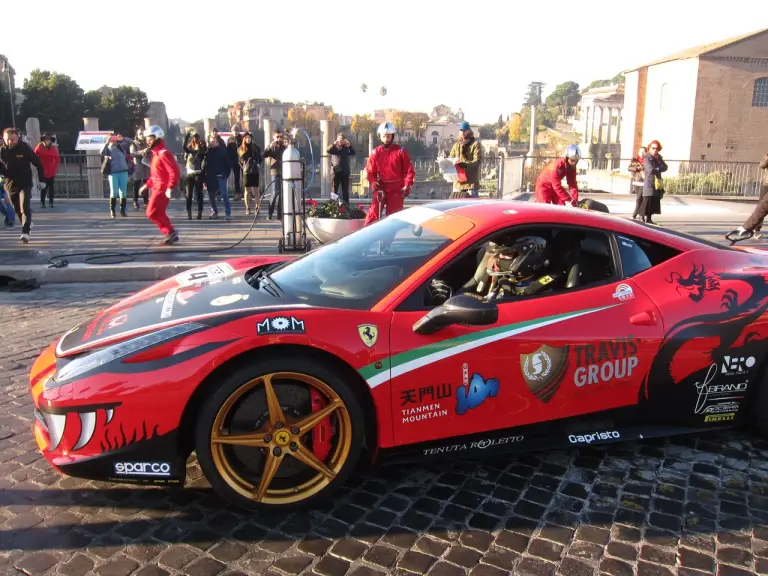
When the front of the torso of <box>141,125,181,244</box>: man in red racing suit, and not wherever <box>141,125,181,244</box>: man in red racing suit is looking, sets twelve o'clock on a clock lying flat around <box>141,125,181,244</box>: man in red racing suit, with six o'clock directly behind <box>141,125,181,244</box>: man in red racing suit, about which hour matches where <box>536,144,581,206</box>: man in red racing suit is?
<box>536,144,581,206</box>: man in red racing suit is roughly at 7 o'clock from <box>141,125,181,244</box>: man in red racing suit.

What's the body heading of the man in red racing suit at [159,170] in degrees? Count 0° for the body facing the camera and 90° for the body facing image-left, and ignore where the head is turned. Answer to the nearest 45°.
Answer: approximately 90°

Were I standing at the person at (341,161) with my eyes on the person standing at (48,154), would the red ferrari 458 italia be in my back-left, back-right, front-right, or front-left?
back-left

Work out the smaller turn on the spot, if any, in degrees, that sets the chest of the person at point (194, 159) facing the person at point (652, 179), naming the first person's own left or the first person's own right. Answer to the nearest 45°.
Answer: approximately 90° to the first person's own left

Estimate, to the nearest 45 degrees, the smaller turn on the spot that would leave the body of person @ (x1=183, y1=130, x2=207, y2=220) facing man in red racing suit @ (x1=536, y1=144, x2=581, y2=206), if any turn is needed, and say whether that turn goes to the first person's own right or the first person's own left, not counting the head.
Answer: approximately 45° to the first person's own left

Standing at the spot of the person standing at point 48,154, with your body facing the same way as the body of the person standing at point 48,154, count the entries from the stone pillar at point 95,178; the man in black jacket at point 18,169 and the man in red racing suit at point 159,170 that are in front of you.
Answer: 2

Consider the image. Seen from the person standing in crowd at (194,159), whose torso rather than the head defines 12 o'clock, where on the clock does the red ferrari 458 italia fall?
The red ferrari 458 italia is roughly at 12 o'clock from the person standing in crowd.

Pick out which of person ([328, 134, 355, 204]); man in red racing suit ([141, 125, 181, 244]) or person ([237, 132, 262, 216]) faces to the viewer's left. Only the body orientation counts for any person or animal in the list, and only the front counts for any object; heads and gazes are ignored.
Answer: the man in red racing suit

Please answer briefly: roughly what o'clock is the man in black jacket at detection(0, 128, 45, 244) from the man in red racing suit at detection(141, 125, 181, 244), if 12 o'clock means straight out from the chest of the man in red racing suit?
The man in black jacket is roughly at 1 o'clock from the man in red racing suit.
